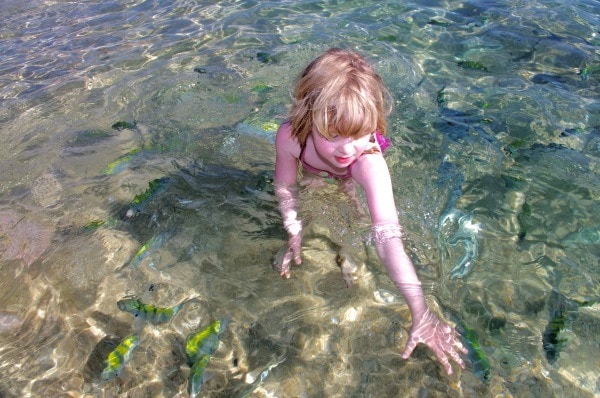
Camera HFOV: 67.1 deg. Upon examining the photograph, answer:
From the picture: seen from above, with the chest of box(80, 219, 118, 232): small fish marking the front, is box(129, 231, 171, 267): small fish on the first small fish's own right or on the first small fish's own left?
on the first small fish's own left

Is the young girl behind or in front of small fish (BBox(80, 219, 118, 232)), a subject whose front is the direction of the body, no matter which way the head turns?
behind

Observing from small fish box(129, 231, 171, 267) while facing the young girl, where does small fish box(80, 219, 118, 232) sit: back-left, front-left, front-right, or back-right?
back-left

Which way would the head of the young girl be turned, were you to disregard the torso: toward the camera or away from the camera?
toward the camera

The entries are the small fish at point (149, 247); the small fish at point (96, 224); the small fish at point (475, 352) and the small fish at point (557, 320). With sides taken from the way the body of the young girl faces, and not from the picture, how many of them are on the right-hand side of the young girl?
2

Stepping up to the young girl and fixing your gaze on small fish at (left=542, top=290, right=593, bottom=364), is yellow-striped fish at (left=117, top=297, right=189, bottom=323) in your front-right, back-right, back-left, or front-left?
back-right

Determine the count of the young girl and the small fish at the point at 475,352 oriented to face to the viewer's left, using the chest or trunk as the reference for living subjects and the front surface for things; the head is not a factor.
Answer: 0

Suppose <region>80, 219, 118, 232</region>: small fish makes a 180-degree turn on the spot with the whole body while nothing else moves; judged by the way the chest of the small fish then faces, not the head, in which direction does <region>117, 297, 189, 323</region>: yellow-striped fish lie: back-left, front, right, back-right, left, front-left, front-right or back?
right

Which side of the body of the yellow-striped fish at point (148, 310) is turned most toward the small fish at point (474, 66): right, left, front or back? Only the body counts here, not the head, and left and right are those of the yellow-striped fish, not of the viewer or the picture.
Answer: back

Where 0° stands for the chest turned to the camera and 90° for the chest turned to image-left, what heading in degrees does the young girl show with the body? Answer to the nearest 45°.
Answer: approximately 0°
